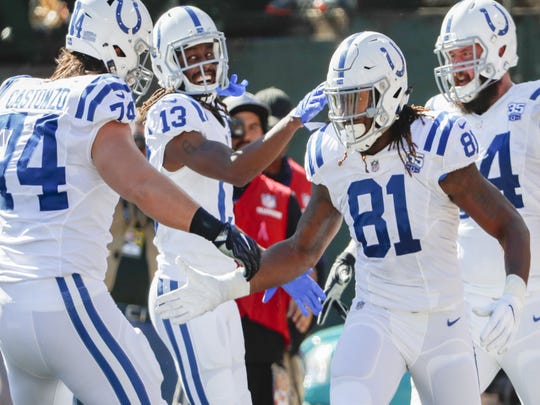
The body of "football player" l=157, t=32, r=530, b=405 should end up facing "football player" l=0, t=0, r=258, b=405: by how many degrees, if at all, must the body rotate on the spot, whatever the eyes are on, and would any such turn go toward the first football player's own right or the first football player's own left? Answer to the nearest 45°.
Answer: approximately 45° to the first football player's own right

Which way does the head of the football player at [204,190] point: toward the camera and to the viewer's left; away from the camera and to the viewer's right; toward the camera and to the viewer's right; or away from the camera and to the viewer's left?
toward the camera and to the viewer's right

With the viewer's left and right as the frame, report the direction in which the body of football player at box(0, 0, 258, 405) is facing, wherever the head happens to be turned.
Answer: facing away from the viewer and to the right of the viewer

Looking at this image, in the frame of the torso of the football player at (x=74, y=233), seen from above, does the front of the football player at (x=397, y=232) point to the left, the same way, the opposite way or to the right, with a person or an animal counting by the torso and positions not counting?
the opposite way

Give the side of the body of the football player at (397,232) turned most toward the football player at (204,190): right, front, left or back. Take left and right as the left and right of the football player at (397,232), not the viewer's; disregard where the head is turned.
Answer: right

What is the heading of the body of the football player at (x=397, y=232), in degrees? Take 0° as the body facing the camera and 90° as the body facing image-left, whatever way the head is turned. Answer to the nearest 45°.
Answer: approximately 45°

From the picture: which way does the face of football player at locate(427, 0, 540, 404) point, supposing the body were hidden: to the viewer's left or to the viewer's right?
to the viewer's left
